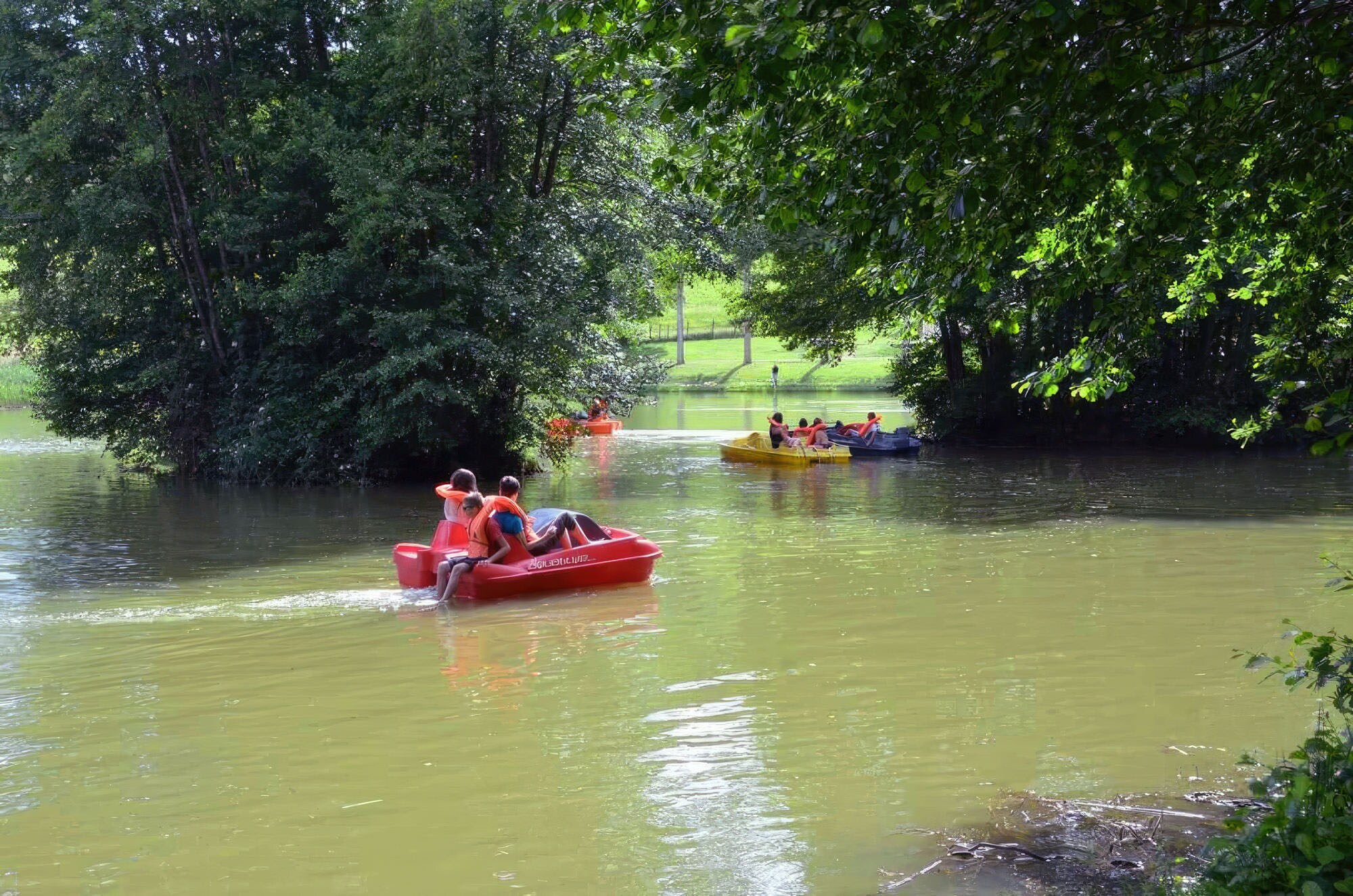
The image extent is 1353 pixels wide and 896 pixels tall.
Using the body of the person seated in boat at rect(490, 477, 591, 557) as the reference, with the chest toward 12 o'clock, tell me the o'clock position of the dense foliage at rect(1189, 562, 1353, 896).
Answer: The dense foliage is roughly at 4 o'clock from the person seated in boat.

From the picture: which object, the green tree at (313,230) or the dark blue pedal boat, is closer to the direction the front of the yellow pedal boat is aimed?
the green tree

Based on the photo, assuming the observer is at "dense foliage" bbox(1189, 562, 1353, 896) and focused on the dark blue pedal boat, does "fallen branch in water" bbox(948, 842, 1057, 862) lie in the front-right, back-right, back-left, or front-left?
front-left

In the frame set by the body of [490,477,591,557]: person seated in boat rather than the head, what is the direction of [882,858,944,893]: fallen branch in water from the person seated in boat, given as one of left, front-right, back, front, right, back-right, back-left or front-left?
back-right

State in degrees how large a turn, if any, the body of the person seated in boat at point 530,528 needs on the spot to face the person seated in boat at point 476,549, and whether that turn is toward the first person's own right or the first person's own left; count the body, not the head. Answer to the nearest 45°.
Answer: approximately 180°

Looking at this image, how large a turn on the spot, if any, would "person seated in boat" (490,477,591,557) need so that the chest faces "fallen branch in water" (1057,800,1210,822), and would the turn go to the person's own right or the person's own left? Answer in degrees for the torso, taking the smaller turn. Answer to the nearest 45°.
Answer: approximately 135° to the person's own right

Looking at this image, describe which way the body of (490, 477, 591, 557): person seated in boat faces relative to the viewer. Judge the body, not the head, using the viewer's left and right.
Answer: facing away from the viewer and to the right of the viewer

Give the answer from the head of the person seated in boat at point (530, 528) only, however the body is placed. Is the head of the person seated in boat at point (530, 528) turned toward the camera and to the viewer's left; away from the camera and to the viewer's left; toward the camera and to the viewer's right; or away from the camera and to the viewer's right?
away from the camera and to the viewer's right

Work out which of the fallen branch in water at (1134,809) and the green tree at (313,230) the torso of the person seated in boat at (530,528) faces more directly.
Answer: the green tree

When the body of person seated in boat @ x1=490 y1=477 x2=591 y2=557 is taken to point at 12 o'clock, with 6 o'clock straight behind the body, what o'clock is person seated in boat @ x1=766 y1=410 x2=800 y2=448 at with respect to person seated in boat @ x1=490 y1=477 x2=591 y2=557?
person seated in boat @ x1=766 y1=410 x2=800 y2=448 is roughly at 11 o'clock from person seated in boat @ x1=490 y1=477 x2=591 y2=557.

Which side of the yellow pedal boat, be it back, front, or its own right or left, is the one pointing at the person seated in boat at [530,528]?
left

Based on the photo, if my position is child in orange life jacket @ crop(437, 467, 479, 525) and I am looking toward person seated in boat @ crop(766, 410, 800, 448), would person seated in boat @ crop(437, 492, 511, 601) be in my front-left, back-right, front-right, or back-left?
back-right
